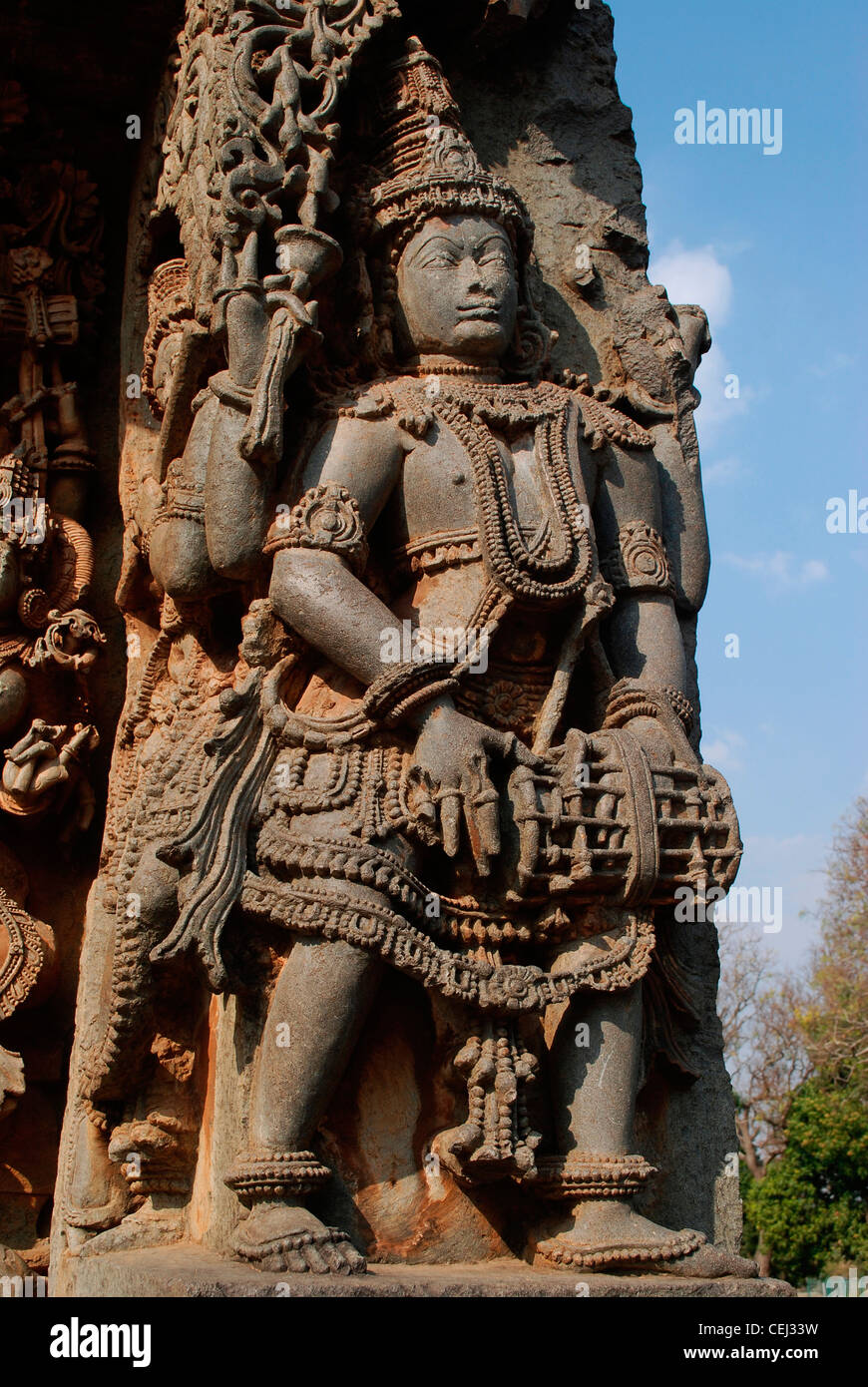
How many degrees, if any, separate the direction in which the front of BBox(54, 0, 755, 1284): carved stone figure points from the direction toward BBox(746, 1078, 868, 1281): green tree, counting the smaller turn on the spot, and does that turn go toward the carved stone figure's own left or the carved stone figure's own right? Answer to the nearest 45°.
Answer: approximately 135° to the carved stone figure's own left

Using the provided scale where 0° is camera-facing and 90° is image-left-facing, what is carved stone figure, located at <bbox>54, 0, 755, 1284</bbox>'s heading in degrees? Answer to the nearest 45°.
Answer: approximately 315°
